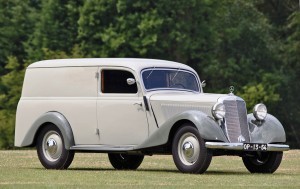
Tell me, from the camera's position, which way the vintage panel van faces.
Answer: facing the viewer and to the right of the viewer
